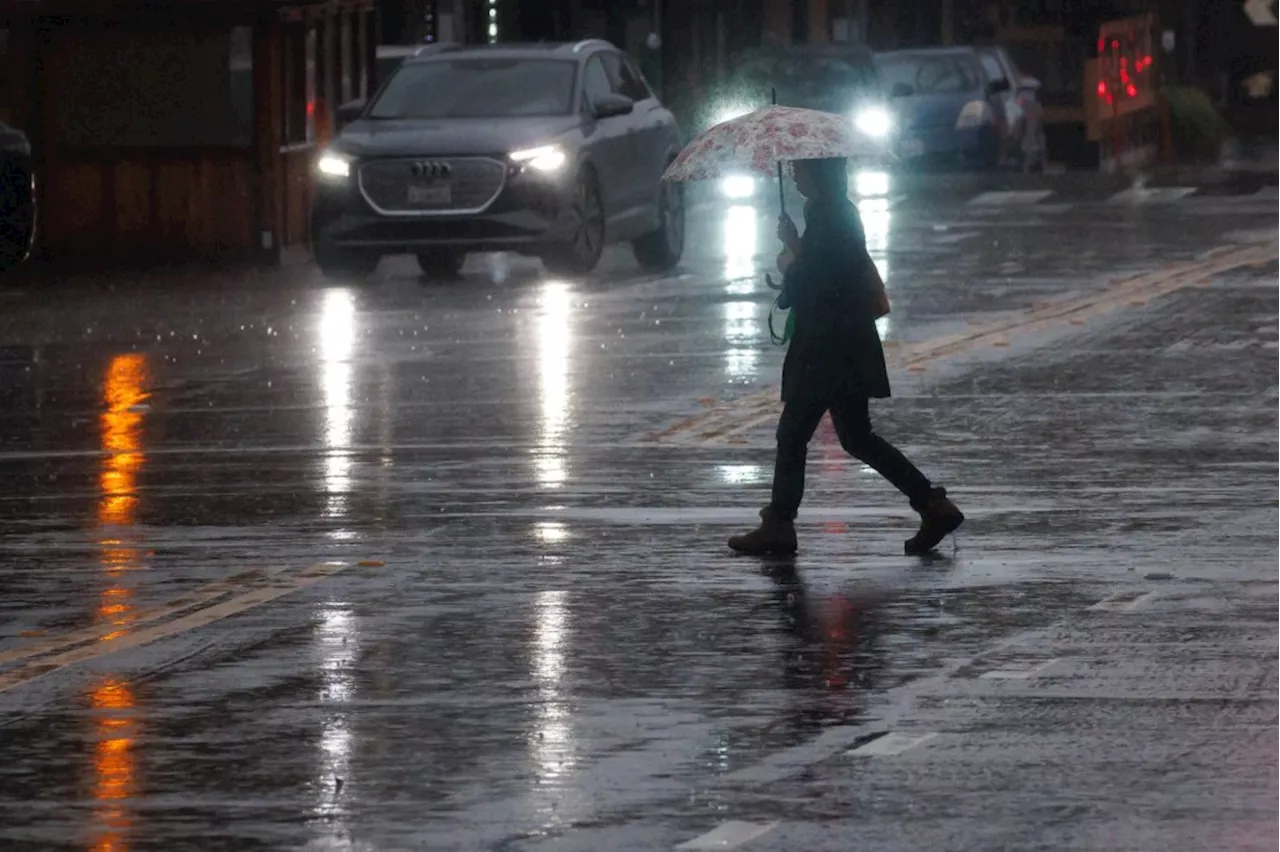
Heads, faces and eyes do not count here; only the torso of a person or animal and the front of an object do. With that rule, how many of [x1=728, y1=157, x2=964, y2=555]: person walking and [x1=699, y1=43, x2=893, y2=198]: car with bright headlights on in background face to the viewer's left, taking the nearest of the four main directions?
1

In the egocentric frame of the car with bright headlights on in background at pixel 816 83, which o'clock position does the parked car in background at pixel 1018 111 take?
the parked car in background at pixel 1018 111 is roughly at 8 o'clock from the car with bright headlights on in background at pixel 816 83.

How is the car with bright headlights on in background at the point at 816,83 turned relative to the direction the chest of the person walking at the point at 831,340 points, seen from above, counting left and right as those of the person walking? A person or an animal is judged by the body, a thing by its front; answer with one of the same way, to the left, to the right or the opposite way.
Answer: to the left

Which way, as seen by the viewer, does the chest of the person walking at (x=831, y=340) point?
to the viewer's left

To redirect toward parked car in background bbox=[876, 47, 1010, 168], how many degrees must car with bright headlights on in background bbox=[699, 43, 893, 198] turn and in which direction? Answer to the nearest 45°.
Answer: approximately 90° to its left

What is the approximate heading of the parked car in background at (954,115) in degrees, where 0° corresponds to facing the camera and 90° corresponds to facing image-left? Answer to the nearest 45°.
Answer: approximately 45°

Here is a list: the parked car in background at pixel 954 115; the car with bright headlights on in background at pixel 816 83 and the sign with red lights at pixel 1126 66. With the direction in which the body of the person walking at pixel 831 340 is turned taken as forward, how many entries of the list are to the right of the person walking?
3

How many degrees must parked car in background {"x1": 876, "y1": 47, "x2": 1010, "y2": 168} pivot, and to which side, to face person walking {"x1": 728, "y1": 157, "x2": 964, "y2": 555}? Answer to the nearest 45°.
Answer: approximately 45° to its left

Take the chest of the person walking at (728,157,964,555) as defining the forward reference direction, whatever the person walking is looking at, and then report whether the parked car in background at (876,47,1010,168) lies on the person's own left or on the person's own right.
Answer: on the person's own right

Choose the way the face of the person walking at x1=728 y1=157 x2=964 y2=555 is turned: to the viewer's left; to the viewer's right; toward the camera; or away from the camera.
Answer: to the viewer's left
